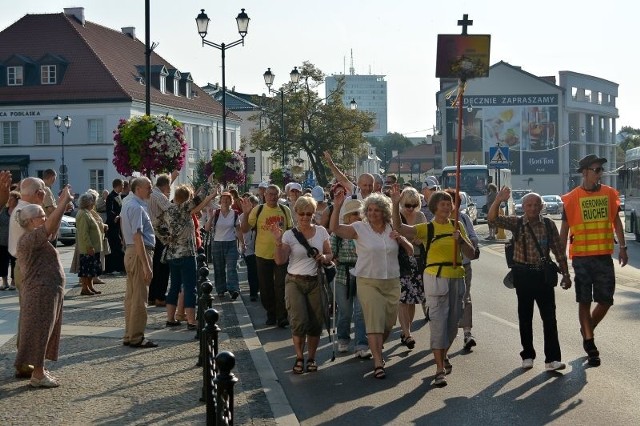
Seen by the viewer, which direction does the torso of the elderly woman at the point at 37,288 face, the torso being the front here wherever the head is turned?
to the viewer's right

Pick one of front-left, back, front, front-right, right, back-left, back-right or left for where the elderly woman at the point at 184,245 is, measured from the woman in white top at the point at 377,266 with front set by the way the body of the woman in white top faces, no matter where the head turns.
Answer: back-right

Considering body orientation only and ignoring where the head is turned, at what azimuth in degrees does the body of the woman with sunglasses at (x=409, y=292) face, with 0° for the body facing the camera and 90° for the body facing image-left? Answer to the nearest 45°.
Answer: approximately 0°

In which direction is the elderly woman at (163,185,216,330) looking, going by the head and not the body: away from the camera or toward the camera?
away from the camera

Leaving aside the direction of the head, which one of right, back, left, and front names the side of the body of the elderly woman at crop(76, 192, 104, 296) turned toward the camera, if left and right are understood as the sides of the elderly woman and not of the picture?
right

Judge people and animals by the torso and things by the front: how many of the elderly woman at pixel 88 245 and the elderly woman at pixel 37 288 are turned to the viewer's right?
2

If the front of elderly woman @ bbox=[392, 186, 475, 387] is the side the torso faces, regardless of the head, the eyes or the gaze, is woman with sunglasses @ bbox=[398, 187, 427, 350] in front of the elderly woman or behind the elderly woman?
behind

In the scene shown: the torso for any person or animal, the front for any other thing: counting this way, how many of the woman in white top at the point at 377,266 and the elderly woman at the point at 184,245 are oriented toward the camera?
1

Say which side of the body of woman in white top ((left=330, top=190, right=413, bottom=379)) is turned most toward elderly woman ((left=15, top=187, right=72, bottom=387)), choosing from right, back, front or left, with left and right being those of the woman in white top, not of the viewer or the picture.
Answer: right
